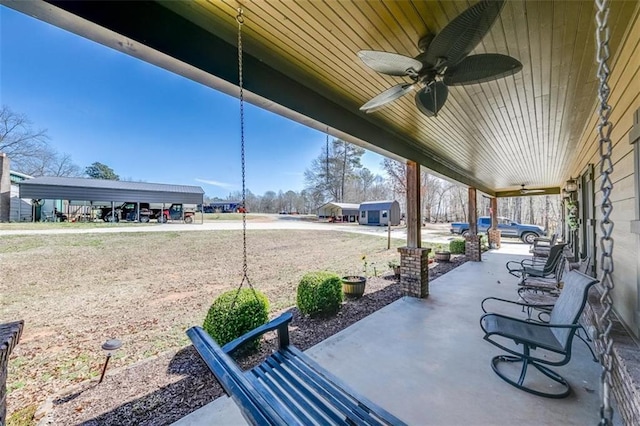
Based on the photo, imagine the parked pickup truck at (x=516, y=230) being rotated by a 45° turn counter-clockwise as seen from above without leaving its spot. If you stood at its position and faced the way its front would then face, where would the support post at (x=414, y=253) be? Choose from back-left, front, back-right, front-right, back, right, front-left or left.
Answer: back-right

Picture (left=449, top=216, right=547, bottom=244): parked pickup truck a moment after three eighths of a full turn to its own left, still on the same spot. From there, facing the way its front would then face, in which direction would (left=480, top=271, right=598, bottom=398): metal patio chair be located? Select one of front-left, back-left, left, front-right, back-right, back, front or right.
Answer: back-left

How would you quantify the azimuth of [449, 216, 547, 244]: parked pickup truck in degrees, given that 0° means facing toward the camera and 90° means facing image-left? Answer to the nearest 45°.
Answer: approximately 270°

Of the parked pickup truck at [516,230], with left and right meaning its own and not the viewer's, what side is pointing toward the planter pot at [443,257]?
right

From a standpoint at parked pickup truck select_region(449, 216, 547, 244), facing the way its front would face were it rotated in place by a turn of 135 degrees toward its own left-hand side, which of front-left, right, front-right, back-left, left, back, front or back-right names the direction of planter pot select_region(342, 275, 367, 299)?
back-left

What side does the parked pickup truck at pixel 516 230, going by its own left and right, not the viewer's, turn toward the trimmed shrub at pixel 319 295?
right

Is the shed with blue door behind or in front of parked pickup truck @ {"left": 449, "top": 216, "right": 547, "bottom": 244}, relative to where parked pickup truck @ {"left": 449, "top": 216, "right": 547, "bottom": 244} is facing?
behind

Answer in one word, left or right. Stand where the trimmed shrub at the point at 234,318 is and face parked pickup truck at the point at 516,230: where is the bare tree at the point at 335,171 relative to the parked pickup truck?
left
